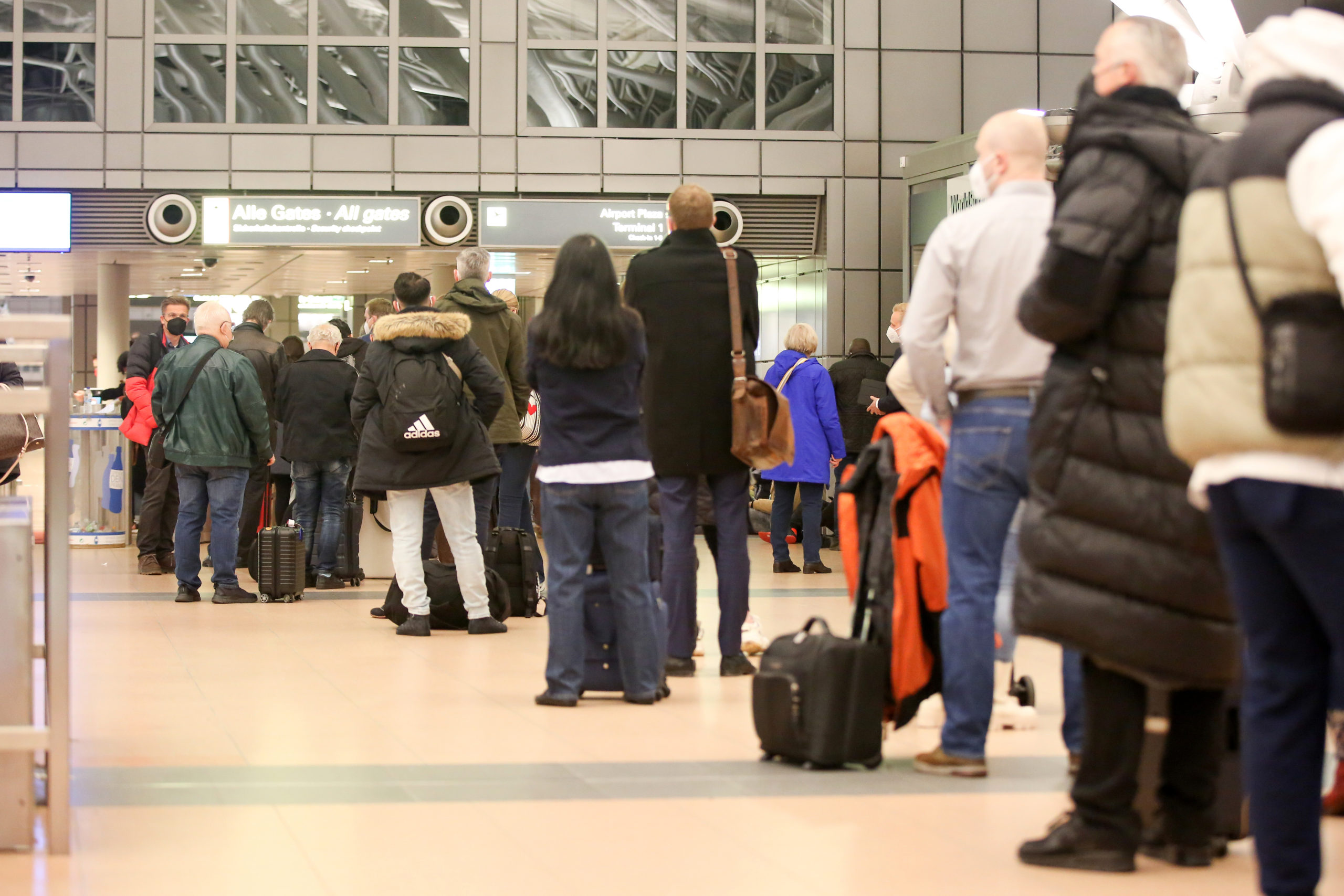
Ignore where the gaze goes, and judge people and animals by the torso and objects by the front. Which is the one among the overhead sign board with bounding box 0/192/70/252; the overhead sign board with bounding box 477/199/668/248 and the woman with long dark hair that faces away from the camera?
the woman with long dark hair

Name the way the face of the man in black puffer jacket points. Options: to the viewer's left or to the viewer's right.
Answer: to the viewer's left

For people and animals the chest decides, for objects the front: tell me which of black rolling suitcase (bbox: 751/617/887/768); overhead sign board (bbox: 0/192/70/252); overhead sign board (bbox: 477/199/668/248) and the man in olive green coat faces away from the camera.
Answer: the man in olive green coat

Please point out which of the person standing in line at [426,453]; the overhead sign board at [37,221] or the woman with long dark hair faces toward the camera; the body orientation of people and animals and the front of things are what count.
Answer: the overhead sign board

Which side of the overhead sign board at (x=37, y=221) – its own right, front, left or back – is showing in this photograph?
front

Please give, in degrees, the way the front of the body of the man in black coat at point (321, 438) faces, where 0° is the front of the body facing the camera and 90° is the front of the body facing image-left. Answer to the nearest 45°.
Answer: approximately 180°

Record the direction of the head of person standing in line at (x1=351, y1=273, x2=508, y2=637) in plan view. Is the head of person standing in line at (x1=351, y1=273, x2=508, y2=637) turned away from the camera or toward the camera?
away from the camera

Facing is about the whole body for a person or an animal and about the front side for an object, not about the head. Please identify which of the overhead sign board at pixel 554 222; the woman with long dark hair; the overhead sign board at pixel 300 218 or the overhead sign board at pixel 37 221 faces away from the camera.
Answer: the woman with long dark hair

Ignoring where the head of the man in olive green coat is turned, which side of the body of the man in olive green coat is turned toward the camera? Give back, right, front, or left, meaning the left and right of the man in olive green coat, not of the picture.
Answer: back

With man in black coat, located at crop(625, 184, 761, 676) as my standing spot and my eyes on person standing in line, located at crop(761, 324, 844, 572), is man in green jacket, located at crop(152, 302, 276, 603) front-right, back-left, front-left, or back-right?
front-left

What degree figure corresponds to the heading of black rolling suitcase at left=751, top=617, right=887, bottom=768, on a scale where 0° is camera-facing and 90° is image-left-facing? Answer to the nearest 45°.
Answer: approximately 45°

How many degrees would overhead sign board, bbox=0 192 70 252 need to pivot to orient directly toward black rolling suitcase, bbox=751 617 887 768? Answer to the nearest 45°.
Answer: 0° — it already faces it

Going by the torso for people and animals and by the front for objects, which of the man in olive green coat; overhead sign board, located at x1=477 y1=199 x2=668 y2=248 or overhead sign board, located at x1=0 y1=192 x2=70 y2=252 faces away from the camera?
the man in olive green coat

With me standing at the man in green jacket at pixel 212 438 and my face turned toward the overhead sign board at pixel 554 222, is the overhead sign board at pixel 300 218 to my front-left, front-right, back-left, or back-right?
front-left

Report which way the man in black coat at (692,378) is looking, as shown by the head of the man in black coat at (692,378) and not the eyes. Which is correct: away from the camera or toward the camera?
away from the camera

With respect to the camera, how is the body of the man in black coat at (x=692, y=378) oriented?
away from the camera

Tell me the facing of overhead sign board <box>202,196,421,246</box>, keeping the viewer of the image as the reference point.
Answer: facing the viewer

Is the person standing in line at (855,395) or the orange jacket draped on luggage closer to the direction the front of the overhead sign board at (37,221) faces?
the orange jacket draped on luggage

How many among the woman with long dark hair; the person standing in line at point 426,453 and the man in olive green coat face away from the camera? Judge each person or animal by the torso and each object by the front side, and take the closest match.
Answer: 3
